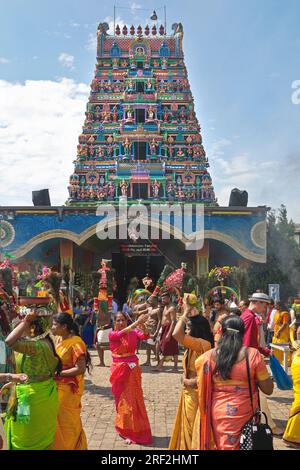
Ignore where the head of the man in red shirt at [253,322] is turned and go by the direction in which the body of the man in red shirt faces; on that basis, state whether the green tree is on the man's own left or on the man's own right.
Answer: on the man's own left

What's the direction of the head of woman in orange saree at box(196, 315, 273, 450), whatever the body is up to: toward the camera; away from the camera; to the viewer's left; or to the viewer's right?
away from the camera

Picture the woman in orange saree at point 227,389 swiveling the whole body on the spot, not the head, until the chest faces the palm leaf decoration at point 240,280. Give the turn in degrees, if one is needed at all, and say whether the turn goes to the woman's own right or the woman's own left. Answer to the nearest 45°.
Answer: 0° — they already face it

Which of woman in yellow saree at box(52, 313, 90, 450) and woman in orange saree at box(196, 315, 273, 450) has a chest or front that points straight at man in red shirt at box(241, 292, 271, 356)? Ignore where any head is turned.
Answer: the woman in orange saree

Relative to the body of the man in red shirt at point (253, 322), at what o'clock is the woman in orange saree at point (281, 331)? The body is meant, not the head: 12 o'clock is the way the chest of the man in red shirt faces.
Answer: The woman in orange saree is roughly at 9 o'clock from the man in red shirt.

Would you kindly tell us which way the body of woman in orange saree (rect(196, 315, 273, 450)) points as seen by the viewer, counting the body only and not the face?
away from the camera

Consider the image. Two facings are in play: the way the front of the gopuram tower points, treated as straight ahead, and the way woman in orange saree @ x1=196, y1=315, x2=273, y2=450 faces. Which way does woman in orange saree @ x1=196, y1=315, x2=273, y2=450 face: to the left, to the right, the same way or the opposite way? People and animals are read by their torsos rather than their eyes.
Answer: the opposite way
